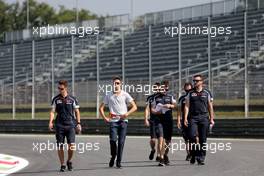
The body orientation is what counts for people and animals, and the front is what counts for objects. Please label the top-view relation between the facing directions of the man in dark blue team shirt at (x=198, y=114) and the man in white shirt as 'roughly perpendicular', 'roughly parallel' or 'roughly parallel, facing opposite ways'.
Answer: roughly parallel

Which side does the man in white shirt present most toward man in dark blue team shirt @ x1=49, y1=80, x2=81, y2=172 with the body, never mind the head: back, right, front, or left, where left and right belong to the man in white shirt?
right

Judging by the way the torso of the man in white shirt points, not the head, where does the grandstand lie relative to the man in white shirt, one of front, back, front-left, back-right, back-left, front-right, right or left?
back

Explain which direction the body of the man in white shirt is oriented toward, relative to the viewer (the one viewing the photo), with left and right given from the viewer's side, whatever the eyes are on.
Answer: facing the viewer

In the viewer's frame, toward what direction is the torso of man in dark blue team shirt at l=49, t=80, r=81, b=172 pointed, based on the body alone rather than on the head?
toward the camera

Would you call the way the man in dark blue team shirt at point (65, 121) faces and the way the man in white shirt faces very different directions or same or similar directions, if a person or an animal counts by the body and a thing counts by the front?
same or similar directions

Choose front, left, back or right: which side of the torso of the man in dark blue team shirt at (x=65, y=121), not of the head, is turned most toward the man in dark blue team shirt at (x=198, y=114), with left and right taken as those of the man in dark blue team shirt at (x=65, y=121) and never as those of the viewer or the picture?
left

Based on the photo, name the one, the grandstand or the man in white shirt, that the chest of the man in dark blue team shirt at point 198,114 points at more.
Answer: the man in white shirt

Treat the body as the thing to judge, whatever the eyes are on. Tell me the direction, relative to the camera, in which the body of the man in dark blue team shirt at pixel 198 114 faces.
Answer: toward the camera

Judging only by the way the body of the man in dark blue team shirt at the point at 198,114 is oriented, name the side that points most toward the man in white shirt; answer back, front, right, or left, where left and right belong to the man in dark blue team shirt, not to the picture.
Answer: right

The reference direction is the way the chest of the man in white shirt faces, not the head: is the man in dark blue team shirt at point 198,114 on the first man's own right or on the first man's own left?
on the first man's own left

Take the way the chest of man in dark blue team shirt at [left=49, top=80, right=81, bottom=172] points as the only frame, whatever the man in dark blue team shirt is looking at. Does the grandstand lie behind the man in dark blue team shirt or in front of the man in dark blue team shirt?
behind

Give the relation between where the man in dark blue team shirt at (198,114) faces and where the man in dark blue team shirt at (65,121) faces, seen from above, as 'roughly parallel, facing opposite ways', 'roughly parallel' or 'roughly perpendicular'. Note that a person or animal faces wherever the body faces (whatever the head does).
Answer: roughly parallel
